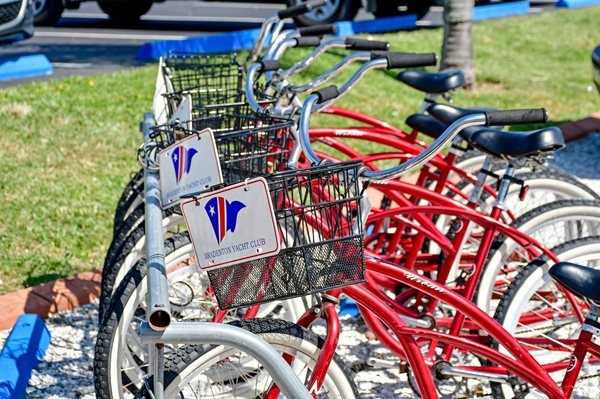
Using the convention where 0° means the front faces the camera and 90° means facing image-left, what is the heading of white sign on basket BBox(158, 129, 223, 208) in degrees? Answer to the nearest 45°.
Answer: approximately 45°

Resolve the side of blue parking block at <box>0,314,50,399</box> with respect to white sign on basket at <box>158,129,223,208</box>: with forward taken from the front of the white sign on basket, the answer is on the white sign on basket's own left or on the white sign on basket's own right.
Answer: on the white sign on basket's own right

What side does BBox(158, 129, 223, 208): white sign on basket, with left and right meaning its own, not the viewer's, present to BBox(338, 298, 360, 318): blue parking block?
back

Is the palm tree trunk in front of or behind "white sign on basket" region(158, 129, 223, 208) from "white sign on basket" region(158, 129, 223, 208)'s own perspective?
behind
